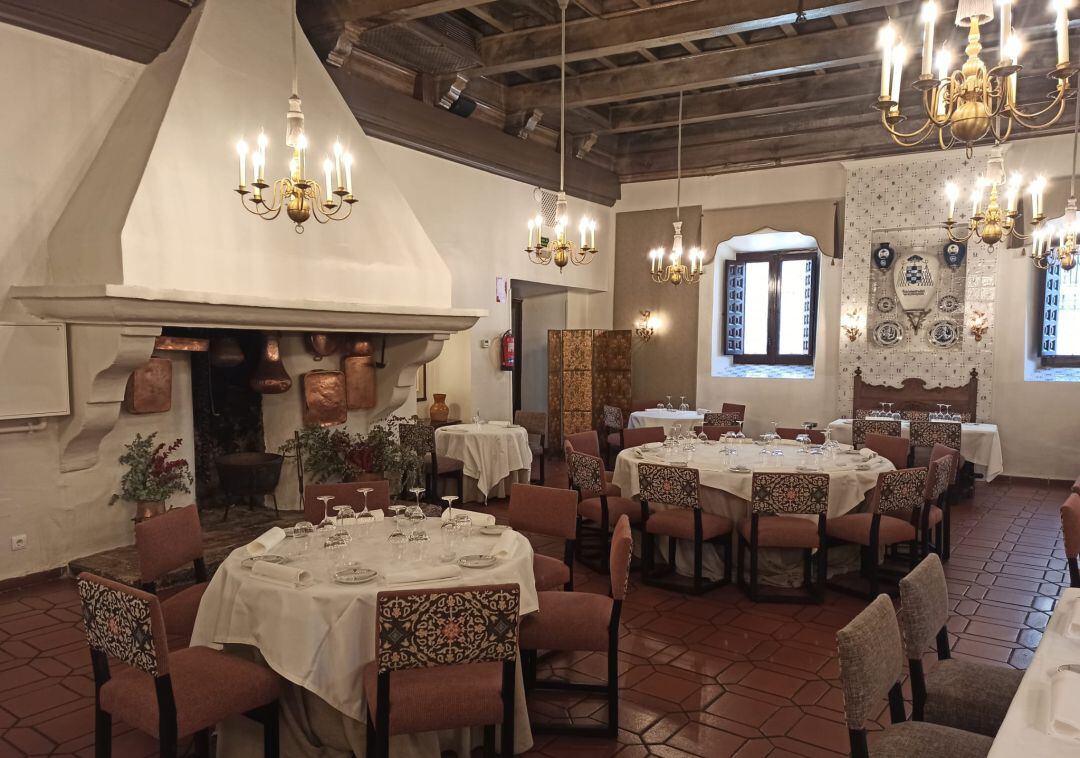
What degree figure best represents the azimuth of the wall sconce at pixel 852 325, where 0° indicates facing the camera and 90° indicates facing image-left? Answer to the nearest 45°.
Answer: approximately 0°

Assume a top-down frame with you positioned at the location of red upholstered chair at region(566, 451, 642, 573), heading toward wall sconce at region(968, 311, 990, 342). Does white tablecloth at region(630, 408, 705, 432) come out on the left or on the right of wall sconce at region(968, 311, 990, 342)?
left

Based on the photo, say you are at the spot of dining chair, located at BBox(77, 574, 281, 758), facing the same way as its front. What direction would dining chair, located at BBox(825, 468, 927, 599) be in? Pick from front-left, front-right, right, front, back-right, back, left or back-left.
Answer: front-right

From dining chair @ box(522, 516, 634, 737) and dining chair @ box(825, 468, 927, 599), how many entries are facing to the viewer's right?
0

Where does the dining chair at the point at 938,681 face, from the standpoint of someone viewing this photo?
facing to the right of the viewer

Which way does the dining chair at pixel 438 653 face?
away from the camera

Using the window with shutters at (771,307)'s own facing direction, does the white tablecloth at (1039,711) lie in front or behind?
in front

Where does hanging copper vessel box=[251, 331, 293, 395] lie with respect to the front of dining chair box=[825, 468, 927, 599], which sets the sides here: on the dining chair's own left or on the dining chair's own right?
on the dining chair's own left

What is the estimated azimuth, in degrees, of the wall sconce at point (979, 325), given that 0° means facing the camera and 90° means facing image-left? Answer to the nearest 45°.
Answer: approximately 0°

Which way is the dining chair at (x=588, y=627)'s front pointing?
to the viewer's left

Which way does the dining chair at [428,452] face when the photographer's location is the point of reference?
facing away from the viewer and to the right of the viewer

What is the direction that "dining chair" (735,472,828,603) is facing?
away from the camera

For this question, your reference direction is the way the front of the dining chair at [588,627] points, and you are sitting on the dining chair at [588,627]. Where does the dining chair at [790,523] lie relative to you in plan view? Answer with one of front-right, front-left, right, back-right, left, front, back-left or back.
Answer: back-right

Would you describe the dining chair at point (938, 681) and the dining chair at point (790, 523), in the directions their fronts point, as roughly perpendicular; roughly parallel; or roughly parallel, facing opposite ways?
roughly perpendicular
